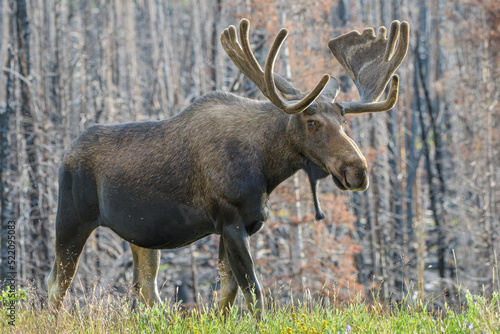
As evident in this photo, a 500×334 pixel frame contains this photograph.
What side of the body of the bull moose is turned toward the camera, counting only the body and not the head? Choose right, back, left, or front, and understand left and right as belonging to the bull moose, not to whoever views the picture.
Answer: right
